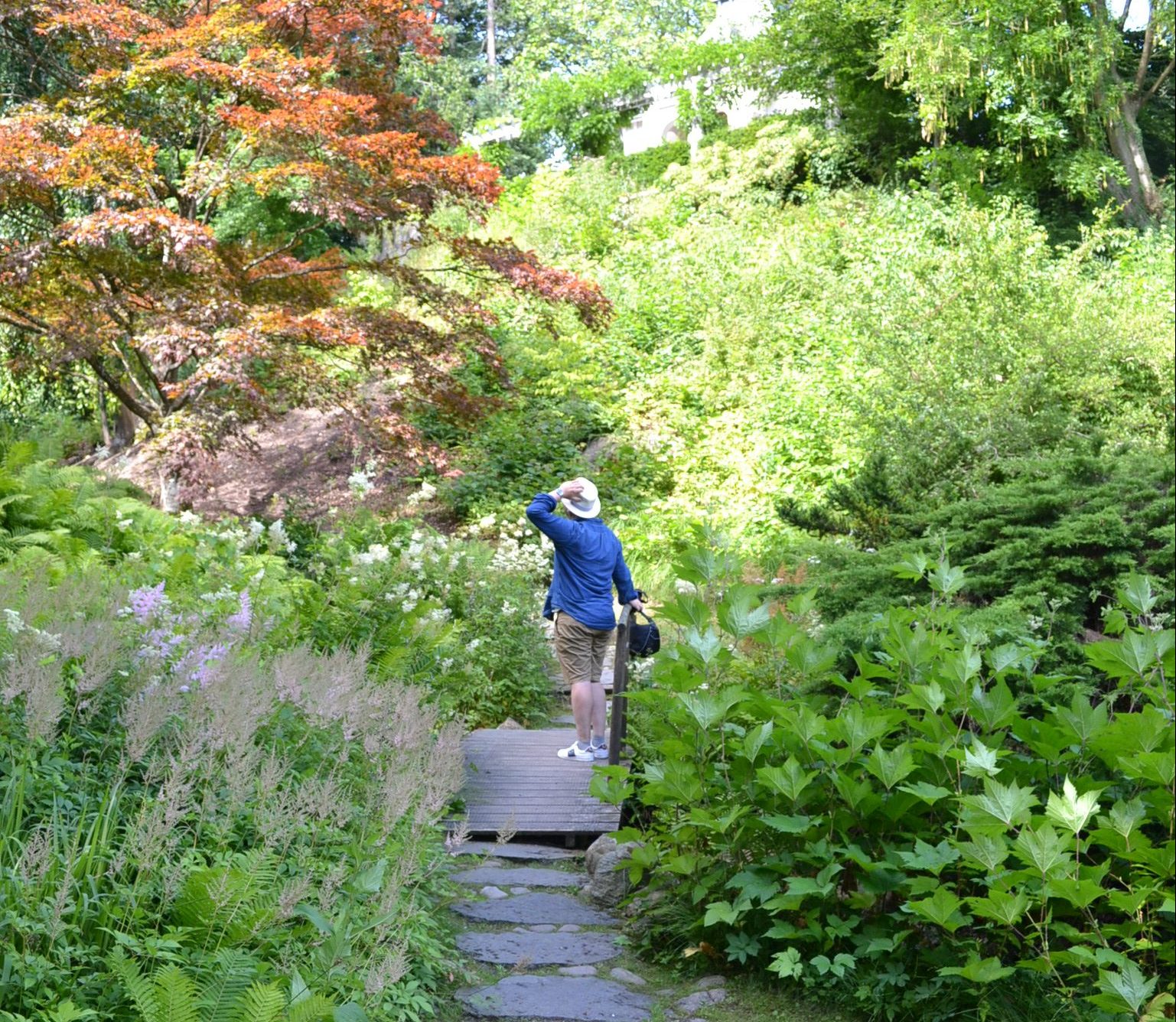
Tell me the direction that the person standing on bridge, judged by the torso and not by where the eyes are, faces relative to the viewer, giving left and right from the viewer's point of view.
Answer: facing away from the viewer and to the left of the viewer

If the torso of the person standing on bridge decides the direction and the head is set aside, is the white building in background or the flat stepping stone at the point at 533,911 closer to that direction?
the white building in background

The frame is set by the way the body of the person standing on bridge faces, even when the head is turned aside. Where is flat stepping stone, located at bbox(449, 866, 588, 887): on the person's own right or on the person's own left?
on the person's own left

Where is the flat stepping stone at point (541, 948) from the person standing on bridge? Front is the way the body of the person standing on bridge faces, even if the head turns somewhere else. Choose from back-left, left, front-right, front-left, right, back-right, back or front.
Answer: back-left

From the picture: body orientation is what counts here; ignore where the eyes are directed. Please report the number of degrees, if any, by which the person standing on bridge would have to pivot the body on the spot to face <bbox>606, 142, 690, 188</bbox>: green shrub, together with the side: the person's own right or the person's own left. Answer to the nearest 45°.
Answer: approximately 45° to the person's own right

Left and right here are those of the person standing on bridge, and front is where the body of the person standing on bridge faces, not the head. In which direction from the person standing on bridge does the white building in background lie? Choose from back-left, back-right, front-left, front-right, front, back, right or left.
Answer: front-right

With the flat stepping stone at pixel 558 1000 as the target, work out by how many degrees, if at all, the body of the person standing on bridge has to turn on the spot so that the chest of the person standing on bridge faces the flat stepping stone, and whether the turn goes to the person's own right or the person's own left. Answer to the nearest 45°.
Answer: approximately 135° to the person's own left

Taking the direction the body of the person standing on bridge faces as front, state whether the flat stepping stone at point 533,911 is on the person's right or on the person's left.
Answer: on the person's left

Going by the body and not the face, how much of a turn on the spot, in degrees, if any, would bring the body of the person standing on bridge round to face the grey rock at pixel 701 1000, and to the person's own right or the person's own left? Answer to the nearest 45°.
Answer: approximately 135° to the person's own left

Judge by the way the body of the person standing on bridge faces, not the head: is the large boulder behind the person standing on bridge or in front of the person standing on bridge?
behind
